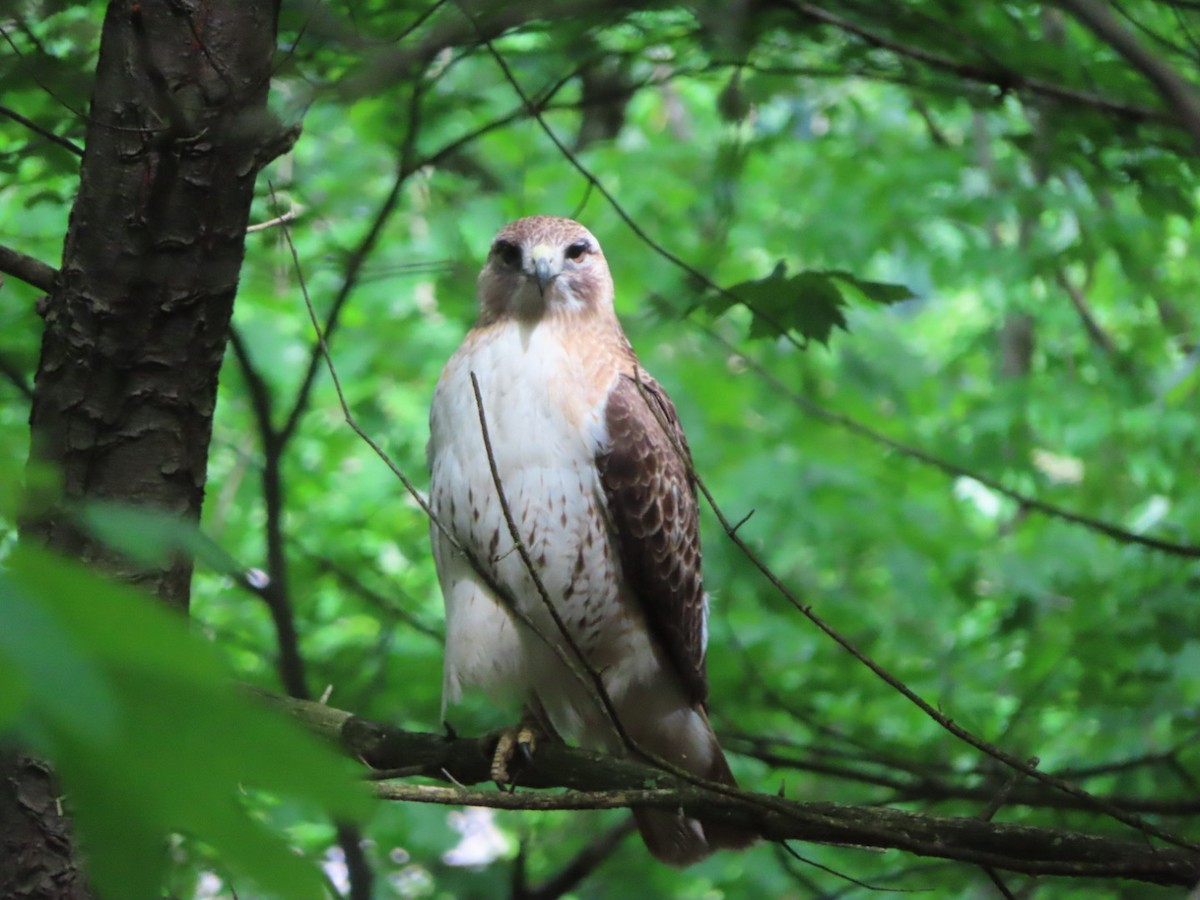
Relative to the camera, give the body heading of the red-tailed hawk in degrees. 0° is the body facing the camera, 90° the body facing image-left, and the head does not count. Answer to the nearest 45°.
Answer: approximately 45°

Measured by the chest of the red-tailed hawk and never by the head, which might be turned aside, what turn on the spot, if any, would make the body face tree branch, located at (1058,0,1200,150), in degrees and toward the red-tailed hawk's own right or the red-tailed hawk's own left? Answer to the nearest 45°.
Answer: approximately 135° to the red-tailed hawk's own left
